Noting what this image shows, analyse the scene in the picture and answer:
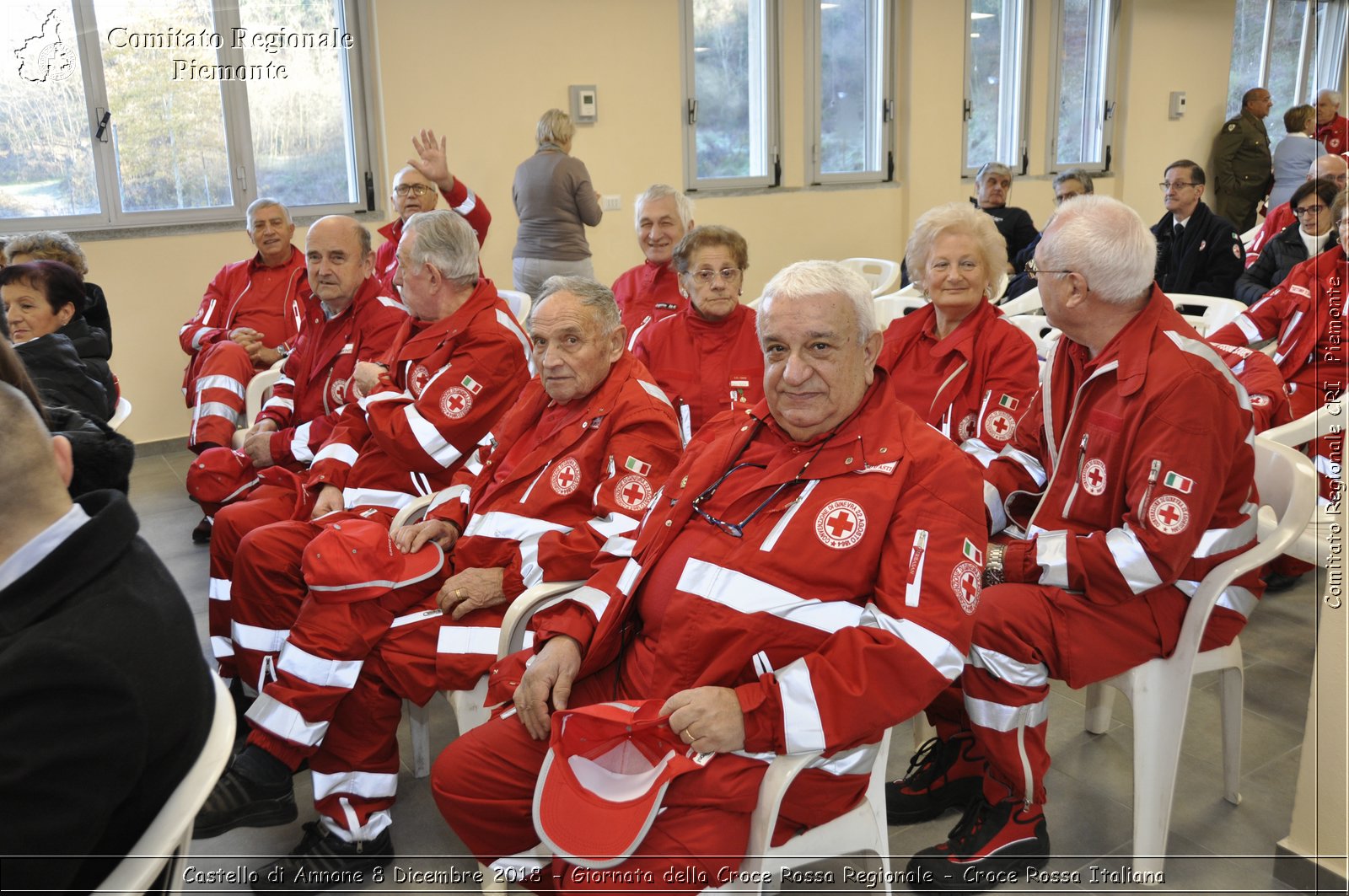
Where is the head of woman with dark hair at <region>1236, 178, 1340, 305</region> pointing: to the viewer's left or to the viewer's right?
to the viewer's left

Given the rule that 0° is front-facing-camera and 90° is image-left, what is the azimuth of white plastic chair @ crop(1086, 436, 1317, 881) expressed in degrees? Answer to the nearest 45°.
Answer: approximately 45°

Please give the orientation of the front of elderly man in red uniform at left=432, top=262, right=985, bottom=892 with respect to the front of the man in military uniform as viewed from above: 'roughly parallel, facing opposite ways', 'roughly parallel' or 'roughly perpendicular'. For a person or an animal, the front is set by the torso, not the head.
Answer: roughly perpendicular

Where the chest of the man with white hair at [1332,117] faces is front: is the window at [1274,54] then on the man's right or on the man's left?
on the man's right

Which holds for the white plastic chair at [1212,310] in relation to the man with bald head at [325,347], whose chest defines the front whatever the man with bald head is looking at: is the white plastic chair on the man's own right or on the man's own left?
on the man's own left

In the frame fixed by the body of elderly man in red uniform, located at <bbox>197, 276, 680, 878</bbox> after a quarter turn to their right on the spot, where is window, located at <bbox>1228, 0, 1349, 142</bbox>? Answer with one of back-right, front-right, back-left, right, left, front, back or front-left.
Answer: right

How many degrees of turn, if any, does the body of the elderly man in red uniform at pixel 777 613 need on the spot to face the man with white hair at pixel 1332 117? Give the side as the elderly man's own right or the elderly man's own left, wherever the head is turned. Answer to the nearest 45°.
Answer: approximately 180°

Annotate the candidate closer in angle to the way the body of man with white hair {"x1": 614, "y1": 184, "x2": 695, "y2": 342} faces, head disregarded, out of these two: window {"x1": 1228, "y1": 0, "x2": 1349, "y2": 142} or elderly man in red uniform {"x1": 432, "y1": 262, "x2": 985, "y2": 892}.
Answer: the elderly man in red uniform
